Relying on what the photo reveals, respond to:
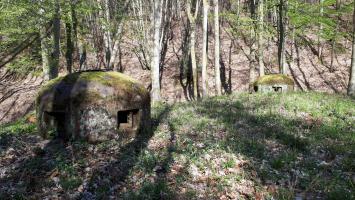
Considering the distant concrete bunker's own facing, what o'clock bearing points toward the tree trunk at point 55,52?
The tree trunk is roughly at 2 o'clock from the distant concrete bunker.

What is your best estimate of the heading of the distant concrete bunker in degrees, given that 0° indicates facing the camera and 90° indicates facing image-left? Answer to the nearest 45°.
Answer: approximately 0°

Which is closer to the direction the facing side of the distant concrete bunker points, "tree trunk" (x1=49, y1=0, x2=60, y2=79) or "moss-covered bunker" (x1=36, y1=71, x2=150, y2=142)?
the moss-covered bunker
